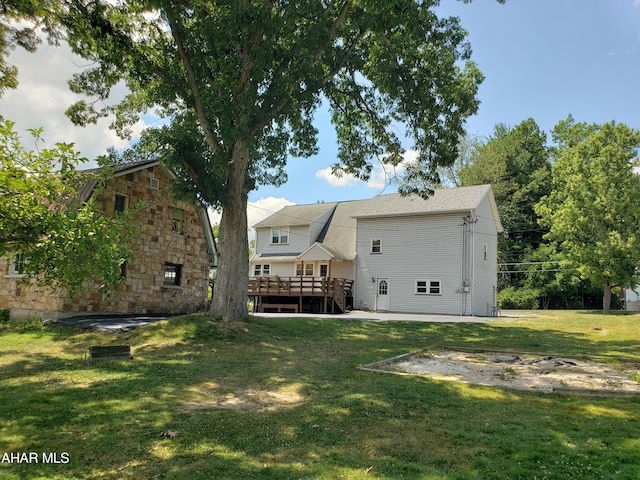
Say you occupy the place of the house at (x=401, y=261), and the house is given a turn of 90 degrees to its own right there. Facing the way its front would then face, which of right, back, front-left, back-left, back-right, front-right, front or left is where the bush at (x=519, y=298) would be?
back-right

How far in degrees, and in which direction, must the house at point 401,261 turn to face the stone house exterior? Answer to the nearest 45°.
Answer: approximately 45° to its right

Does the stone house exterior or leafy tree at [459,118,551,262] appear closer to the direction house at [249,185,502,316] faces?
the stone house exterior

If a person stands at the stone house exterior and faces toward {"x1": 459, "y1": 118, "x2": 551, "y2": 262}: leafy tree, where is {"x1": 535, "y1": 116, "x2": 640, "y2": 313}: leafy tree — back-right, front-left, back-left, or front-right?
front-right

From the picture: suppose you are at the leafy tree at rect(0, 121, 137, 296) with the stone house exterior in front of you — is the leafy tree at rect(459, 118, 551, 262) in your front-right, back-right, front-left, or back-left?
front-right

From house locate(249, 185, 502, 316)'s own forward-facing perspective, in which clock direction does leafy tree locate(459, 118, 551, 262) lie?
The leafy tree is roughly at 7 o'clock from the house.

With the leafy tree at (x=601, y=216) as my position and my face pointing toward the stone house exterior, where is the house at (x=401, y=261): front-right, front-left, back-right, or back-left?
front-right

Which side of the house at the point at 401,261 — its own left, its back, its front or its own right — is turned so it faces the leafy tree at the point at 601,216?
left

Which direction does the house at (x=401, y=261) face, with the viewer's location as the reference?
facing the viewer
